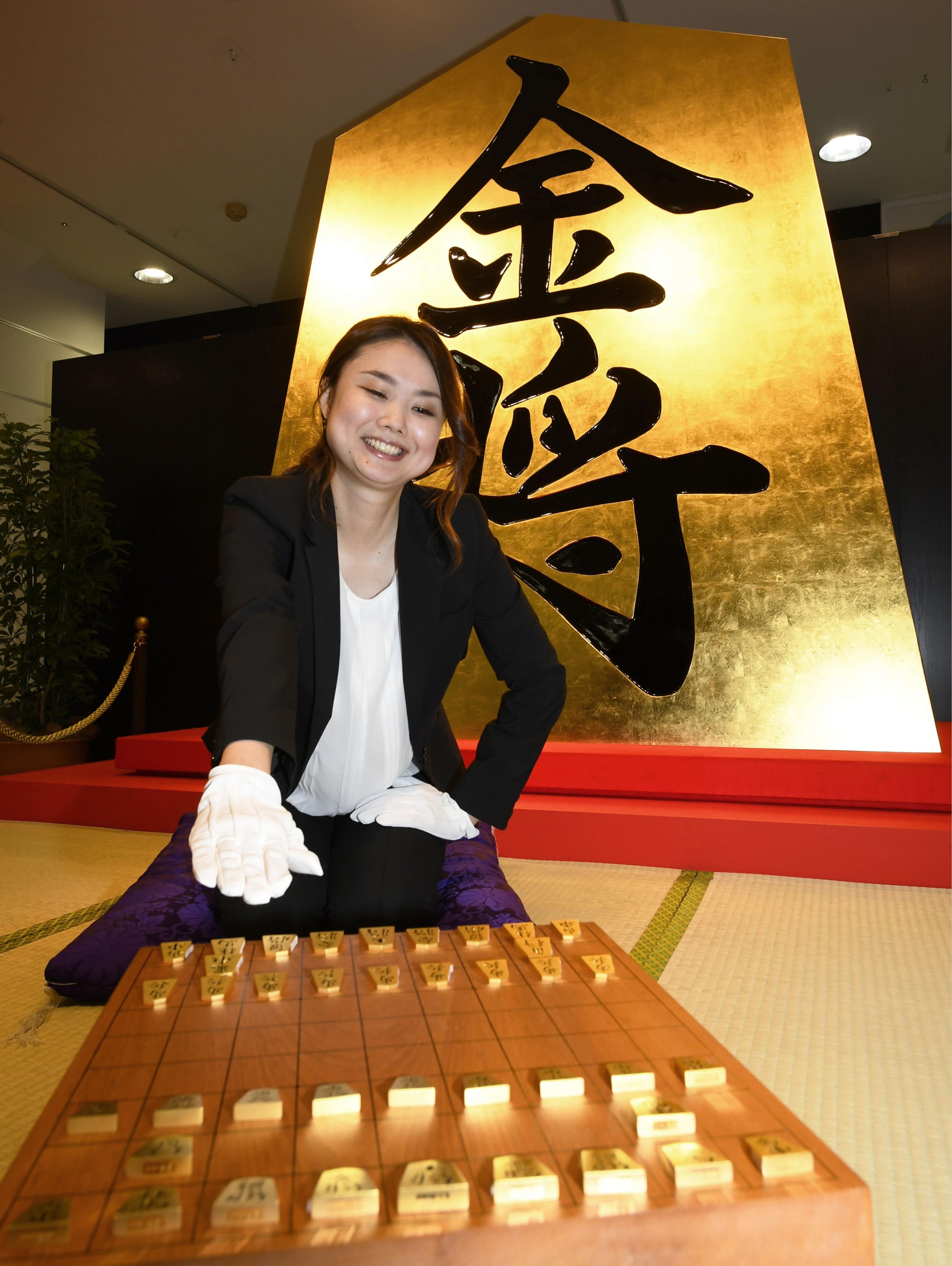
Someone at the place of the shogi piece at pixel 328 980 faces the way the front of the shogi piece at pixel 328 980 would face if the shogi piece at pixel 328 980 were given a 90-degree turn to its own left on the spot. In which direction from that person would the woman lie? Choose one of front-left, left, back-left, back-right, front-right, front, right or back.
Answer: left

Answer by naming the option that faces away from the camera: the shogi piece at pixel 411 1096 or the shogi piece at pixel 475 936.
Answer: the shogi piece at pixel 411 1096

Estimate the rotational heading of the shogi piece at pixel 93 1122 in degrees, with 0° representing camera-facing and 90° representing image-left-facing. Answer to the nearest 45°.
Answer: approximately 180°

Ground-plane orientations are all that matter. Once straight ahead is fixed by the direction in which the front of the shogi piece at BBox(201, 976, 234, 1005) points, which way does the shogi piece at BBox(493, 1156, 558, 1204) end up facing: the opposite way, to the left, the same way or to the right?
the opposite way

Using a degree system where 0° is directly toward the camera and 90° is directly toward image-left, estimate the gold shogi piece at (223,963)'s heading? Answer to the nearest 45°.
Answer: approximately 0°
